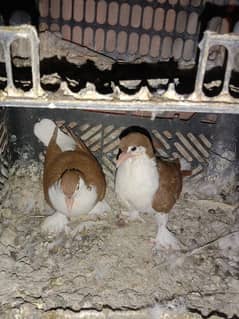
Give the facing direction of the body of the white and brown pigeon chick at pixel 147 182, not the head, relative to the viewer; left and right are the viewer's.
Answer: facing the viewer and to the left of the viewer
